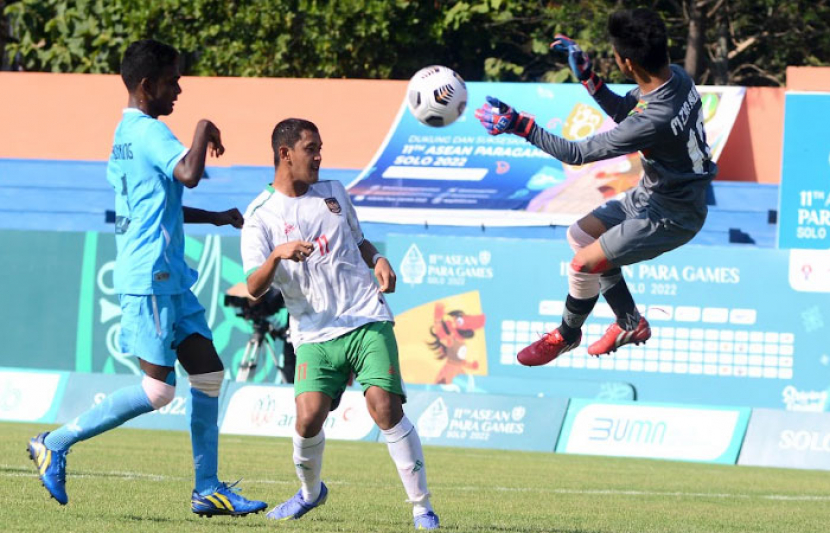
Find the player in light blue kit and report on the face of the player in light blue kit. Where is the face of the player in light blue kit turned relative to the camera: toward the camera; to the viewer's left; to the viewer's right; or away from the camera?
to the viewer's right

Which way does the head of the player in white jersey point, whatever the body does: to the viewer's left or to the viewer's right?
to the viewer's right

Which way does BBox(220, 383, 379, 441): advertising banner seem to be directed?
toward the camera

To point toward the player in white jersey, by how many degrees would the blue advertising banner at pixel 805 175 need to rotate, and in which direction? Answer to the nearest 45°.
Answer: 0° — it already faces them

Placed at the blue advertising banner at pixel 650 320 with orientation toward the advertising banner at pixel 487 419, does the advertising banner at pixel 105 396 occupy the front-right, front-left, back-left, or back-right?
front-right

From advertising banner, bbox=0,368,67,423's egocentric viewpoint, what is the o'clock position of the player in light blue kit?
The player in light blue kit is roughly at 12 o'clock from the advertising banner.

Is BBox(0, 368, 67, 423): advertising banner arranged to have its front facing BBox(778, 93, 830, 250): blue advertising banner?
no

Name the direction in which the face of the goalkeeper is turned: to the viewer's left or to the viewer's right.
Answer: to the viewer's left

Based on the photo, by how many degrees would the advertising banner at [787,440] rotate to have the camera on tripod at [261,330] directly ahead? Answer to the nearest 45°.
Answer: approximately 90° to its right

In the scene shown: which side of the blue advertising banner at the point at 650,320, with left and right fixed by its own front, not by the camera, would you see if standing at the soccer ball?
front

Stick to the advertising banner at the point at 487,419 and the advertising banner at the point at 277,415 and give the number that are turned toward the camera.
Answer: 2

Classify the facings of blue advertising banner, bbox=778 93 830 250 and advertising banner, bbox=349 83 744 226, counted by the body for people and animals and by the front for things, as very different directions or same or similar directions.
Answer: same or similar directions

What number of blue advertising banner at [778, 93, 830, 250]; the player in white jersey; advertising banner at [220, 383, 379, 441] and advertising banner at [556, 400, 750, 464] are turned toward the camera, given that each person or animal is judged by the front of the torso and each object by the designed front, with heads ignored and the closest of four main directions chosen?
4

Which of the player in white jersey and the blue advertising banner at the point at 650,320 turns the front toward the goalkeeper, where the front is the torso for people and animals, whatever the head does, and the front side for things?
the blue advertising banner

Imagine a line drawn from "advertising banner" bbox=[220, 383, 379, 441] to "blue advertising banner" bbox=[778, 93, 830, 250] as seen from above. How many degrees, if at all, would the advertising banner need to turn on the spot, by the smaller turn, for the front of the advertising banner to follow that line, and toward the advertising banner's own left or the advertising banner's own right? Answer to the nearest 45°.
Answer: approximately 90° to the advertising banner's own left

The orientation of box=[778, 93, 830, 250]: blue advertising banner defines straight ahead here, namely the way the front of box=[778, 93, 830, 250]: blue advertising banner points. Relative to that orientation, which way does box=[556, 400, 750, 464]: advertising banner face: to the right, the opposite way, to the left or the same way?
the same way

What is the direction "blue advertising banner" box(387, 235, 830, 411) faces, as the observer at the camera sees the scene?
facing the viewer

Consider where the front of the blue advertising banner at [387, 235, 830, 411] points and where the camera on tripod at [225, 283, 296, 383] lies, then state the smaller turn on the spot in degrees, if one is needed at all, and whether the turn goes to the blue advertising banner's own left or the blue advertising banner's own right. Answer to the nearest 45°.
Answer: approximately 90° to the blue advertising banner's own right
